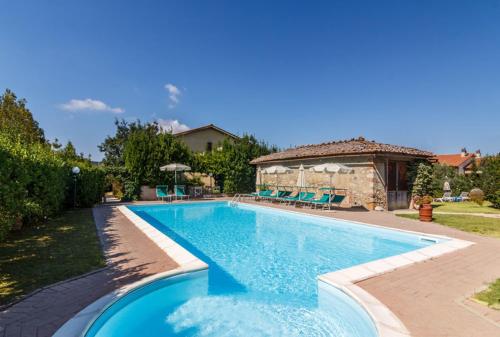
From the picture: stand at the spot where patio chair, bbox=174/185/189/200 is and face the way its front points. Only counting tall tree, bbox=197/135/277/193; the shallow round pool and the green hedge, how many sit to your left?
1

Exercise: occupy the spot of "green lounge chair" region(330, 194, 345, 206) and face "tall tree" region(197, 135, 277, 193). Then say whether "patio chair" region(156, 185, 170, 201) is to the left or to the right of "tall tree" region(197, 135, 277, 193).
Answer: left

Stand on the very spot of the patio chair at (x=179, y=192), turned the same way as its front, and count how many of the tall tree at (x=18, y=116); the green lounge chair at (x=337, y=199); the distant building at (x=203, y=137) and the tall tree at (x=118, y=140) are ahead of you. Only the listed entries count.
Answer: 1

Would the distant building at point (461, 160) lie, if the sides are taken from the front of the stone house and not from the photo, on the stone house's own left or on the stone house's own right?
on the stone house's own left

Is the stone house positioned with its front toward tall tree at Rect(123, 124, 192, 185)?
no

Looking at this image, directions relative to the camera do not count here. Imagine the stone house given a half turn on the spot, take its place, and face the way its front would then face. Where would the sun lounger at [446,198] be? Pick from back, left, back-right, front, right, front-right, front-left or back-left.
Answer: right

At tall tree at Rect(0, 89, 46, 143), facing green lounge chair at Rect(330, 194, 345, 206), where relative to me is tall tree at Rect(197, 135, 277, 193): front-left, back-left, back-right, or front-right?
front-left

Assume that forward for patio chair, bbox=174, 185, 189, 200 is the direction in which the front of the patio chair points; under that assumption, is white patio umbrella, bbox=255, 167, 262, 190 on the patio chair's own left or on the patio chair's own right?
on the patio chair's own left

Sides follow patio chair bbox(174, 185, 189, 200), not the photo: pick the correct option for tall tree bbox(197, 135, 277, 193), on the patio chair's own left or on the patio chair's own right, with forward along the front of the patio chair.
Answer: on the patio chair's own left

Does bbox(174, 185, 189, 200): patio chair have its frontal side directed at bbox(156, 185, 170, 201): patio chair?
no

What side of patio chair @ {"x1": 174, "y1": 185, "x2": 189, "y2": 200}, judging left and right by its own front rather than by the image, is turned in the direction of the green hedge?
right

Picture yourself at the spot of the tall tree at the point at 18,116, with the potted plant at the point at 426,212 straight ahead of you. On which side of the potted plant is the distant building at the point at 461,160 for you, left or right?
left

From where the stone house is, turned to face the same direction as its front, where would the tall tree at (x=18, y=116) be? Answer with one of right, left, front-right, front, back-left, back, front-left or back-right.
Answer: back-right

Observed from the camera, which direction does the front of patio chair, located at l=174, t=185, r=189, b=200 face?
facing the viewer and to the right of the viewer

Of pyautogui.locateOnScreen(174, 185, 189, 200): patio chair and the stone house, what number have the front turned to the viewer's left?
0
